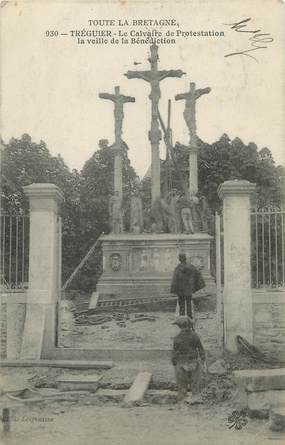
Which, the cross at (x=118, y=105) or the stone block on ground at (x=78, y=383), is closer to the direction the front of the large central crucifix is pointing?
the stone block on ground

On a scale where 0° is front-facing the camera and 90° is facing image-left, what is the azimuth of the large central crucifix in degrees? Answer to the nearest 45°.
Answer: approximately 0°
